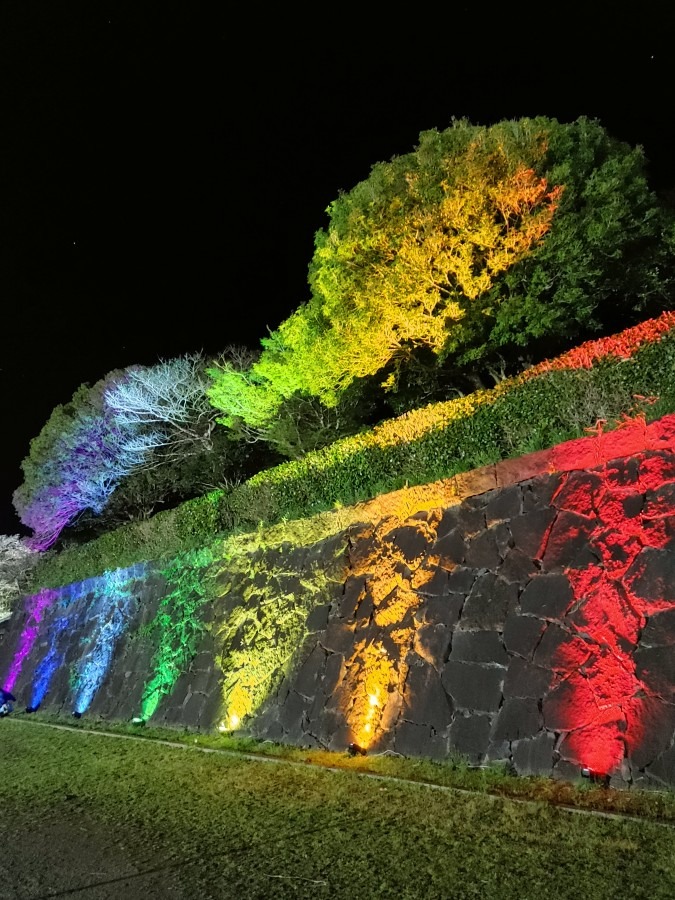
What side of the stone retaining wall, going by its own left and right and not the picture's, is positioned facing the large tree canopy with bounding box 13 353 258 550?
right

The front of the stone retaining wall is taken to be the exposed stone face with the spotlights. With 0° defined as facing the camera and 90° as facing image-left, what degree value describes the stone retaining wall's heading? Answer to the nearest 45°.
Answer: approximately 45°

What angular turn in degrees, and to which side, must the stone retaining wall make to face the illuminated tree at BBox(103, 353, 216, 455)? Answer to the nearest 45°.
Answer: approximately 90° to its right

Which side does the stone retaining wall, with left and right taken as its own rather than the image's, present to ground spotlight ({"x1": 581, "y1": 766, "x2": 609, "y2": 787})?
left
